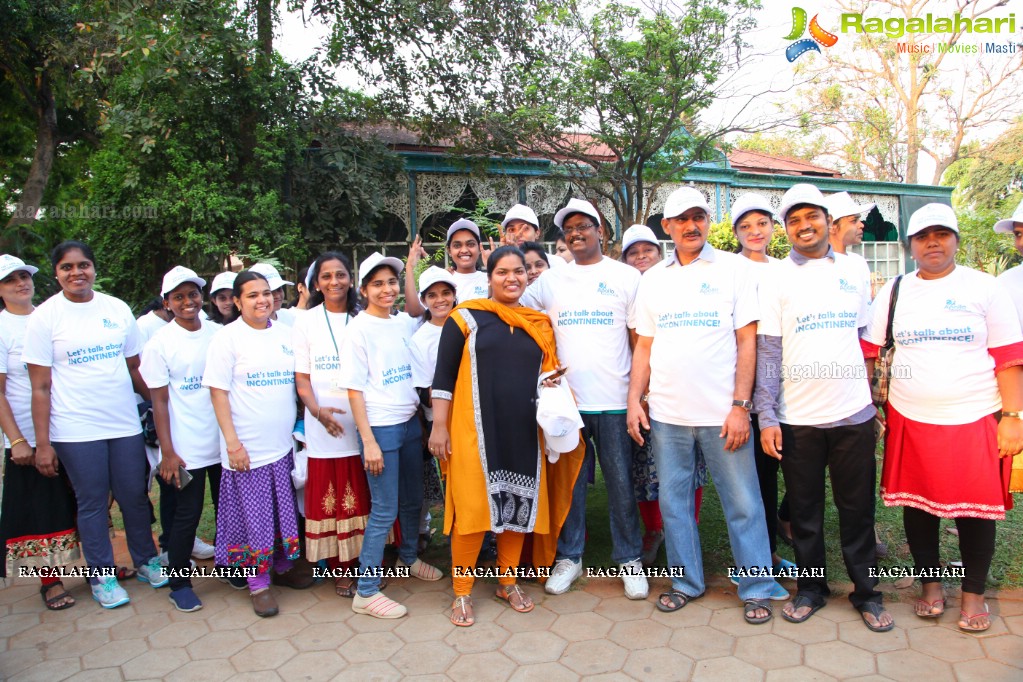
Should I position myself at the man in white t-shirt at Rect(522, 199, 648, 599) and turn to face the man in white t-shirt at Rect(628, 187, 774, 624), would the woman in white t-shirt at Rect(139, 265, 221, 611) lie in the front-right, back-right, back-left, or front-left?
back-right

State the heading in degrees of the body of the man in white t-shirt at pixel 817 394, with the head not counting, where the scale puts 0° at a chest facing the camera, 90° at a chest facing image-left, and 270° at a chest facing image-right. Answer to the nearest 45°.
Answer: approximately 0°

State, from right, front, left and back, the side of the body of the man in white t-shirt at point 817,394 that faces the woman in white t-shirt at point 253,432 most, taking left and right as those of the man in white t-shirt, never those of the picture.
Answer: right

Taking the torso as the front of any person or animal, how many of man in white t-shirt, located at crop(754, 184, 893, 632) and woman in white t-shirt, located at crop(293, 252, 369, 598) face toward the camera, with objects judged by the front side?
2

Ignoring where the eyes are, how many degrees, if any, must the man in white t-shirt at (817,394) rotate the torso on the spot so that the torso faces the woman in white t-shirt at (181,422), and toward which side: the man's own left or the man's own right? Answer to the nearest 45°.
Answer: approximately 90° to the man's own right
